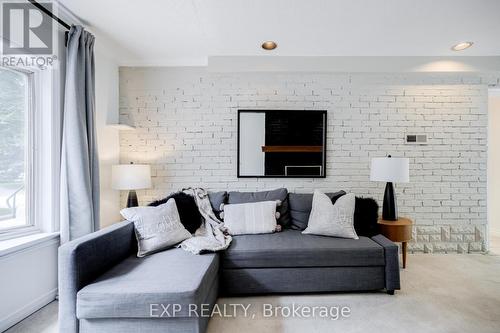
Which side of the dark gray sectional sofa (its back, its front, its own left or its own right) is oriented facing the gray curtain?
right

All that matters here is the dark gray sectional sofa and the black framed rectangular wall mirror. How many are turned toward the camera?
2

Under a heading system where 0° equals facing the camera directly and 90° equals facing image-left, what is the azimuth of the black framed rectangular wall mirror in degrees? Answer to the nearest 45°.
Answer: approximately 0°

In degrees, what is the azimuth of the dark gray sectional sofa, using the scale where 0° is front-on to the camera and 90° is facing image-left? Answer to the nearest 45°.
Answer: approximately 0°

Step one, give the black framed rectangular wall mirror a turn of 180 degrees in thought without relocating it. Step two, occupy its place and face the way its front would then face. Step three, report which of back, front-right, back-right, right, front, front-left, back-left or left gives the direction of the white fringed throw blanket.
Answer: back-left

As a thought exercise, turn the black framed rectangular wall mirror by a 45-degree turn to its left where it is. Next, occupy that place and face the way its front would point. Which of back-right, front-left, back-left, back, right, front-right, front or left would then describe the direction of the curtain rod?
right

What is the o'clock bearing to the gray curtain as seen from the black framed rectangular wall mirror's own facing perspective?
The gray curtain is roughly at 2 o'clock from the black framed rectangular wall mirror.

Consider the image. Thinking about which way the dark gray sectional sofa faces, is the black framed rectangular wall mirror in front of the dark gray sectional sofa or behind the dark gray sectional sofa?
behind
